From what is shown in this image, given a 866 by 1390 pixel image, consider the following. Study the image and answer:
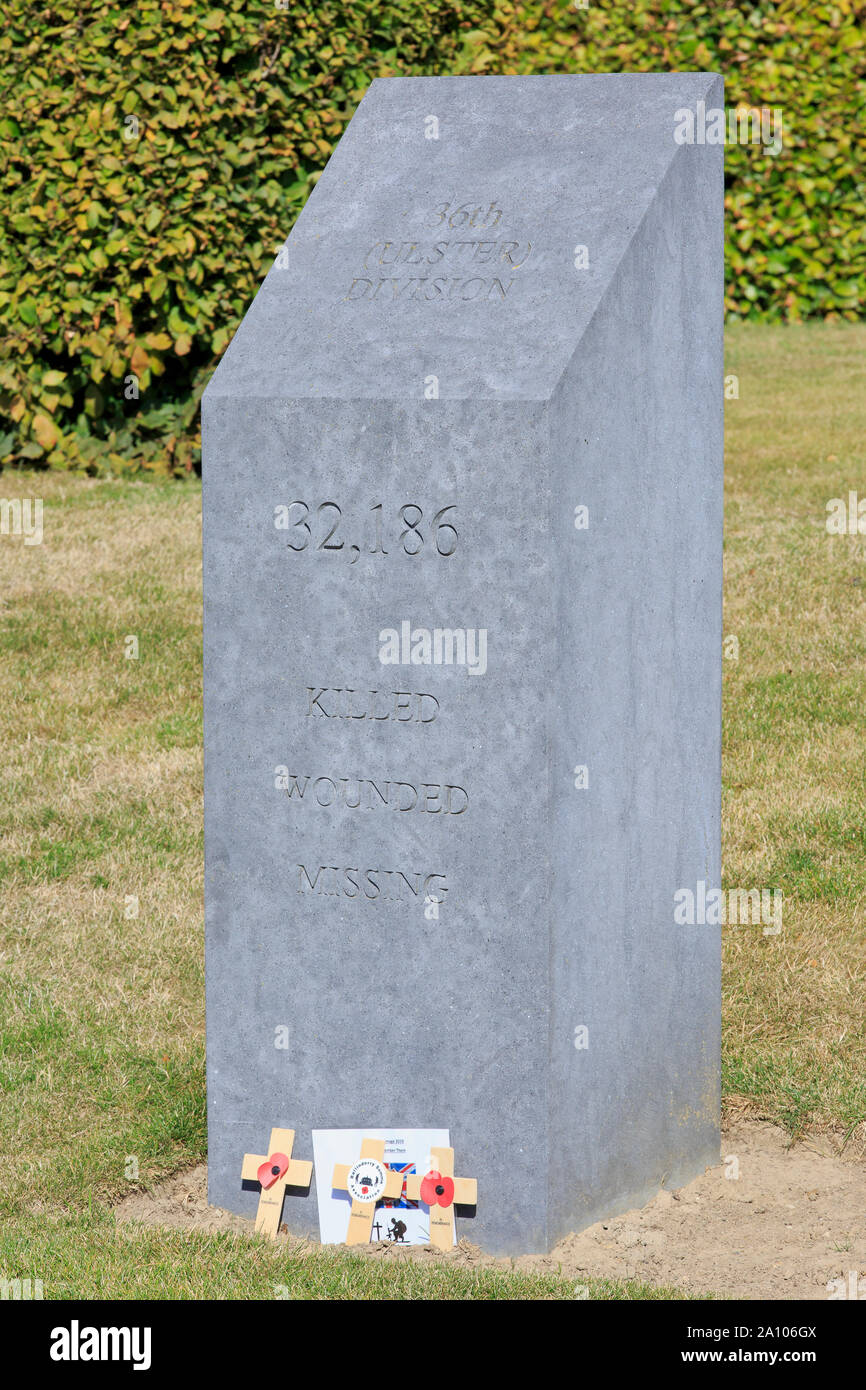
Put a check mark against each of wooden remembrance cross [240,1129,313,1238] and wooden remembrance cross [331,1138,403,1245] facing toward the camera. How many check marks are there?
2

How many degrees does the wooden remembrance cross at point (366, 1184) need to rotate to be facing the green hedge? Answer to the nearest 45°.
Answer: approximately 180°

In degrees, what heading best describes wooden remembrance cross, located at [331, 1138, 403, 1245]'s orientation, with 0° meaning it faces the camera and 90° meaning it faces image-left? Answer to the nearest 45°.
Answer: approximately 0°

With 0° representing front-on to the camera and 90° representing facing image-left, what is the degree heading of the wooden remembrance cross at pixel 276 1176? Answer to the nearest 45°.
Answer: approximately 0°

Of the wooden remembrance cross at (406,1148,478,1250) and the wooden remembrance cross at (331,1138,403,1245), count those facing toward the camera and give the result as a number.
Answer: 2

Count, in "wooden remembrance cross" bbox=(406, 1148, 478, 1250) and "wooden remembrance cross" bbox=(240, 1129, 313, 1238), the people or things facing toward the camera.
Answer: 2
